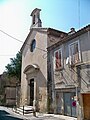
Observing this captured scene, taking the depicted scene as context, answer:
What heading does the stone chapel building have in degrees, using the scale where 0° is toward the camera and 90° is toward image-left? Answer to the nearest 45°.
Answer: approximately 45°

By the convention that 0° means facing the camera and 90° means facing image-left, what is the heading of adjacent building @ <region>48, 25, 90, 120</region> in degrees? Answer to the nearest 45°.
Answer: approximately 45°

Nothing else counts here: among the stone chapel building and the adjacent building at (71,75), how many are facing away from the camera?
0

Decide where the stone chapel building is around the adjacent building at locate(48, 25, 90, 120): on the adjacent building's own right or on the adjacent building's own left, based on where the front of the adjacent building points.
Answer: on the adjacent building's own right

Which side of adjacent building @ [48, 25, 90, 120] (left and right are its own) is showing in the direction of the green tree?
right

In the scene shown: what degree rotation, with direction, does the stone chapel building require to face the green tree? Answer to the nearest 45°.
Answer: approximately 135° to its right
